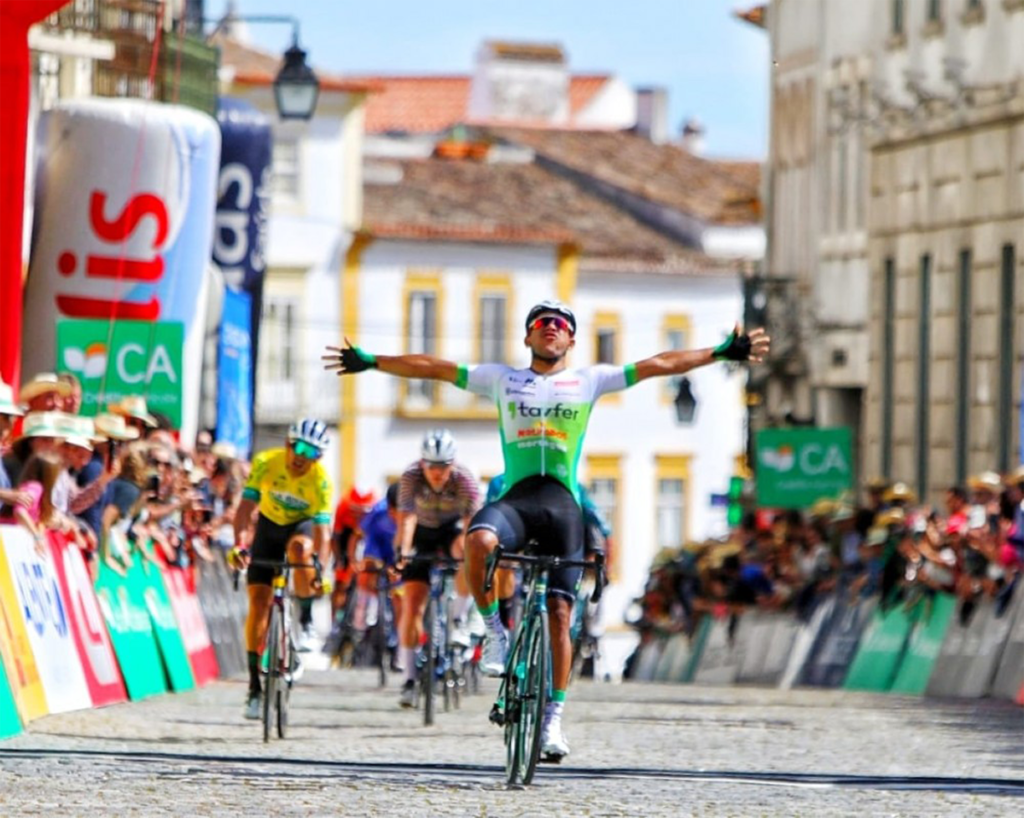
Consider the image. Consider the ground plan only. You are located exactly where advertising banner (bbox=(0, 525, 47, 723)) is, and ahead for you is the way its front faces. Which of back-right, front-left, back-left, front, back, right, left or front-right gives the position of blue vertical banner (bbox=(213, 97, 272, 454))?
back-left

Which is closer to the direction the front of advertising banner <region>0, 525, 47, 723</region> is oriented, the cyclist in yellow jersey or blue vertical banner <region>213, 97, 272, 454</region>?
the cyclist in yellow jersey

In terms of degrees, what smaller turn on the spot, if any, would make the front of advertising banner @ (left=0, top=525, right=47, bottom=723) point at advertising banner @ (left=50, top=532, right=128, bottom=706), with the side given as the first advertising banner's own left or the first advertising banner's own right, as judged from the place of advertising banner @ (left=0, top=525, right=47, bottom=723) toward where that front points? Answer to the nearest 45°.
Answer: approximately 135° to the first advertising banner's own left

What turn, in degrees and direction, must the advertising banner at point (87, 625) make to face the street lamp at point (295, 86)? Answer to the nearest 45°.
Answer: approximately 135° to its left

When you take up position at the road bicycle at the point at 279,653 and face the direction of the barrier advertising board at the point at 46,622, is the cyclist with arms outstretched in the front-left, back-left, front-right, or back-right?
back-left

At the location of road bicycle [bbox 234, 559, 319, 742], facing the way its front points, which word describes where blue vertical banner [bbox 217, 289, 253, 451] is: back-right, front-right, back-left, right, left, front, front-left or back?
back
